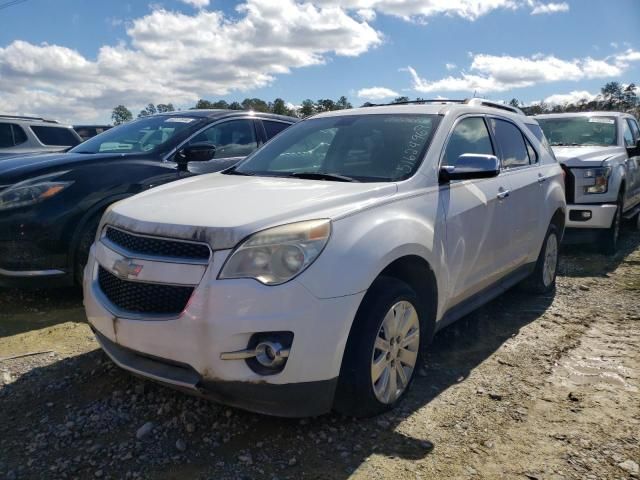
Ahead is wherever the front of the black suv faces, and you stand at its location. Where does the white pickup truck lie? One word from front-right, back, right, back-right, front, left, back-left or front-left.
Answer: back-left

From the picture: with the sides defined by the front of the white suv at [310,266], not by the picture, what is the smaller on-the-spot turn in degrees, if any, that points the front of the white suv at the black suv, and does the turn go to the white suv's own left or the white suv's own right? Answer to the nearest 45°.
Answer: approximately 90° to the white suv's own right

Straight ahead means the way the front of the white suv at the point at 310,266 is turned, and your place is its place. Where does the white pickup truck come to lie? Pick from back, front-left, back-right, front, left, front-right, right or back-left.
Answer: back

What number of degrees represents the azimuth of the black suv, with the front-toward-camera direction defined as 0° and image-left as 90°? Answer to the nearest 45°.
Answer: approximately 45°

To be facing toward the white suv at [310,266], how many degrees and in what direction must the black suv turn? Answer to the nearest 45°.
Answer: approximately 90° to its left

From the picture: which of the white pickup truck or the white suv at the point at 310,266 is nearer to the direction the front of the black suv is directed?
the white suv

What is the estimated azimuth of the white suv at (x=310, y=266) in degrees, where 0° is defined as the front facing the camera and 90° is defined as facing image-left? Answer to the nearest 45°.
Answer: approximately 45°
